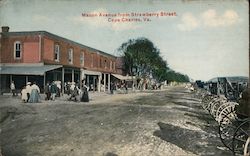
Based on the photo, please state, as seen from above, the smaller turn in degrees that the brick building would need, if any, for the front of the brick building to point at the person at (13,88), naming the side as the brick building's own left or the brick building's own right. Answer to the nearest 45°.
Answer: approximately 135° to the brick building's own right

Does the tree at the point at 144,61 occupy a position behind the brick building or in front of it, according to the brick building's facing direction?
in front

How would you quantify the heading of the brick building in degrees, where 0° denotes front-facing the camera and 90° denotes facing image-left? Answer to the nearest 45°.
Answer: approximately 315°
